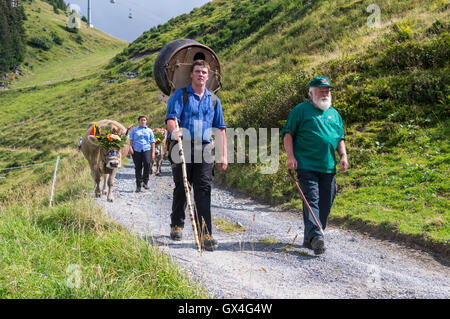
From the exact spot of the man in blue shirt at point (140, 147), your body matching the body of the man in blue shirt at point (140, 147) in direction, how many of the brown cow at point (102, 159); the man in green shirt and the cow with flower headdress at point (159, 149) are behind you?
1

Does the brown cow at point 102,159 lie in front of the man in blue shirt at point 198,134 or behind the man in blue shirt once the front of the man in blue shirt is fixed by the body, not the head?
behind

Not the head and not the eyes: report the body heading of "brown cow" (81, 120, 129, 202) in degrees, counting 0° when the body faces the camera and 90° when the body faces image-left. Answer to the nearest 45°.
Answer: approximately 315°

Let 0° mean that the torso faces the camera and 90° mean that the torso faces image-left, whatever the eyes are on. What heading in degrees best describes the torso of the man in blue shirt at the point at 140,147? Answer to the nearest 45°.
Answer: approximately 0°

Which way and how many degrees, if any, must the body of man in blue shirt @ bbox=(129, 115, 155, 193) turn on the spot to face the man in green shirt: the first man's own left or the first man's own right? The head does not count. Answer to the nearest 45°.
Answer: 0° — they already face them

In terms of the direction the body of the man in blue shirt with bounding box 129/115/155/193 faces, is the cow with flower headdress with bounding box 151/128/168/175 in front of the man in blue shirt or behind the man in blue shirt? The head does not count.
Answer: behind

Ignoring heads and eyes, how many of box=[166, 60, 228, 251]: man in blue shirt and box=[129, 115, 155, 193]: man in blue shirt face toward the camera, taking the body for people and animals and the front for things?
2

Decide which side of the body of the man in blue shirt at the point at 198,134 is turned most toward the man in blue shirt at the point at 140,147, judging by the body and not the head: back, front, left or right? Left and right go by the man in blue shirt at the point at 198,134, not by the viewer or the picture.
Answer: back

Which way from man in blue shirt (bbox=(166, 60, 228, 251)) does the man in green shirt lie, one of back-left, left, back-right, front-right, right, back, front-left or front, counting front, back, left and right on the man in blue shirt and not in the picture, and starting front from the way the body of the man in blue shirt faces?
left

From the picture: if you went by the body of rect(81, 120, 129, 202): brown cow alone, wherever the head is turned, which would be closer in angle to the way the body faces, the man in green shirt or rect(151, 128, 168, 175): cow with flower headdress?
the man in green shirt

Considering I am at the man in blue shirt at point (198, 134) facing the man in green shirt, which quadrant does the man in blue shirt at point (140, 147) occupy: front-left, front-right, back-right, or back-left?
back-left
